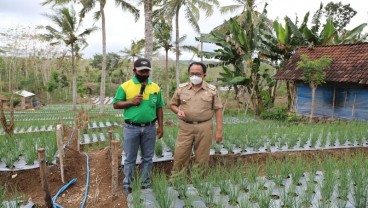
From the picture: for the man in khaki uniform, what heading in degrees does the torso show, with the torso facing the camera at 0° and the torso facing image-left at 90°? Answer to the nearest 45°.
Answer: approximately 0°

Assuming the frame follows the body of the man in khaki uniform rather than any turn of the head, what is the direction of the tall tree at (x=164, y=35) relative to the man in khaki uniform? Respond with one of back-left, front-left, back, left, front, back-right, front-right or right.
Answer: back

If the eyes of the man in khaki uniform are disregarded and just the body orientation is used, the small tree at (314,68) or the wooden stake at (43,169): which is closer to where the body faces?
the wooden stake

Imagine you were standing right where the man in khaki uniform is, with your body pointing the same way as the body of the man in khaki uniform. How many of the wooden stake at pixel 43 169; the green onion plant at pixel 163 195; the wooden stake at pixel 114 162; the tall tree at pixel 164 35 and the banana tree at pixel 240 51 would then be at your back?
2

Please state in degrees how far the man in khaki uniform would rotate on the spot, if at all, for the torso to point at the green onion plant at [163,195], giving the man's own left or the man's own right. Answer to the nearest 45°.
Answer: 0° — they already face it

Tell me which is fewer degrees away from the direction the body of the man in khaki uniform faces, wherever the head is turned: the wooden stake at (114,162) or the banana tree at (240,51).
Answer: the wooden stake

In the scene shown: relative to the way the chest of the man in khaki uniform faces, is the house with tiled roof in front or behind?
behind

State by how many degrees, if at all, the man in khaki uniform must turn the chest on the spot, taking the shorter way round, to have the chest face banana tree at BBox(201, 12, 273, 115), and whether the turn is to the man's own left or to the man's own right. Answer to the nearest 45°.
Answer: approximately 180°

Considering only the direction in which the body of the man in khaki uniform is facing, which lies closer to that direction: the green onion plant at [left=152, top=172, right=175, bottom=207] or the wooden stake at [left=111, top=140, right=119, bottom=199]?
the green onion plant

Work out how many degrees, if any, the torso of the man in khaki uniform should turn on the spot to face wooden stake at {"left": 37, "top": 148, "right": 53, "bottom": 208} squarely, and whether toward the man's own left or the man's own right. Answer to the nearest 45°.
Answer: approximately 45° to the man's own right
